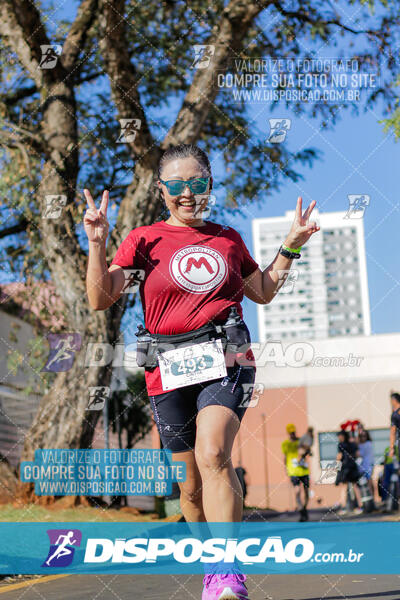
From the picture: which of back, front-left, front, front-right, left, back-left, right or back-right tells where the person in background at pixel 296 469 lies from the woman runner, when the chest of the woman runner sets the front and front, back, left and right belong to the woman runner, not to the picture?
back

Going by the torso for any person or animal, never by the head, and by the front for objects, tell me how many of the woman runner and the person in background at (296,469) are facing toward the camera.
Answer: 2

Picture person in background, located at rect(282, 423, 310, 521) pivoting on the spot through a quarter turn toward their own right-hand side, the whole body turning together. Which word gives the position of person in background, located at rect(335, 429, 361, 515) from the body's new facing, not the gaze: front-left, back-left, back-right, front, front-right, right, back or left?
back-right

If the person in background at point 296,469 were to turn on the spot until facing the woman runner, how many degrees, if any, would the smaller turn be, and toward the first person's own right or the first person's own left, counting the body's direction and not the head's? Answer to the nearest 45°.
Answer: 0° — they already face them

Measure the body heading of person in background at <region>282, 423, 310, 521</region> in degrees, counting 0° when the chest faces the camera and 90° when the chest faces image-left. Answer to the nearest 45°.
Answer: approximately 0°

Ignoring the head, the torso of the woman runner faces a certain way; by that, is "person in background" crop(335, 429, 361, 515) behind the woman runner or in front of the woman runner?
behind

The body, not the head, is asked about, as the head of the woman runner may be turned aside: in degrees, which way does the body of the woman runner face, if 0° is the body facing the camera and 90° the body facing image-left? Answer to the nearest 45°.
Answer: approximately 0°

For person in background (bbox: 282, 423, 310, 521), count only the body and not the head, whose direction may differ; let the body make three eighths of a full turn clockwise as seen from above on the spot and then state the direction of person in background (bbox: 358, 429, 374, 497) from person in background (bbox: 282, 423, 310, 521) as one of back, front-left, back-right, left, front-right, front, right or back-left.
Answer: right
